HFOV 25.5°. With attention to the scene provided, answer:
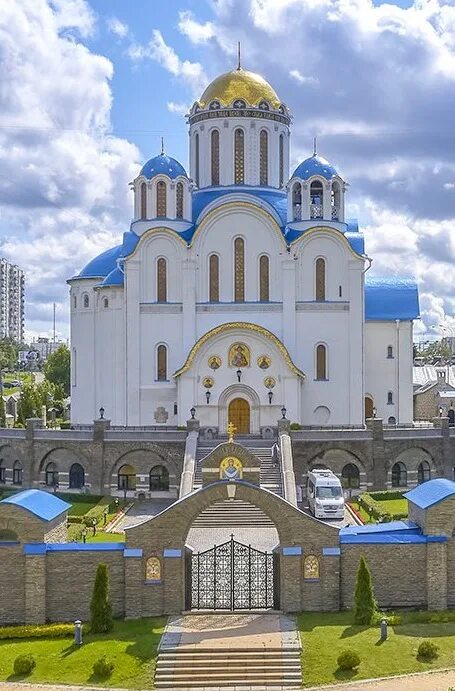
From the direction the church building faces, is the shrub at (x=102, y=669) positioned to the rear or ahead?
ahead

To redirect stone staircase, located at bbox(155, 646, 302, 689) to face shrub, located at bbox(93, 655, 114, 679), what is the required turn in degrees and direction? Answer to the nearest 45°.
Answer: approximately 90° to its right

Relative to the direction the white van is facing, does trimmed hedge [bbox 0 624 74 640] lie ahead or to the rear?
ahead

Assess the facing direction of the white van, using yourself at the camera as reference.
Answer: facing the viewer

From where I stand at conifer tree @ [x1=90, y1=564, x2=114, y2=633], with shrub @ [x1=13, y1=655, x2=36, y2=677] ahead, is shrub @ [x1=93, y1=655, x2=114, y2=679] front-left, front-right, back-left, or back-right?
front-left

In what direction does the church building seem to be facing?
toward the camera

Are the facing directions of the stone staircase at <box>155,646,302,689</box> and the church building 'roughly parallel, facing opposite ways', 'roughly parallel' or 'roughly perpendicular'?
roughly parallel

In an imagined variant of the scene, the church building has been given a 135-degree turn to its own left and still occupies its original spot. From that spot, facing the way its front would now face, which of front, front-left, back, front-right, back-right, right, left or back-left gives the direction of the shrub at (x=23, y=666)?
back-right

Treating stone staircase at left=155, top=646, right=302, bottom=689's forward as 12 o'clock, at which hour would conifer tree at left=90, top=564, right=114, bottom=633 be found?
The conifer tree is roughly at 4 o'clock from the stone staircase.

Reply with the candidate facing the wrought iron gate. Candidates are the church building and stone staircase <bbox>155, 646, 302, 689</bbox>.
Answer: the church building

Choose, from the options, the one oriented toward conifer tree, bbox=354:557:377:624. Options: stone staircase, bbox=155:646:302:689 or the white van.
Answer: the white van

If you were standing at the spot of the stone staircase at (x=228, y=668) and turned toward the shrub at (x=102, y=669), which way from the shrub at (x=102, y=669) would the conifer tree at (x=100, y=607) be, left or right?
right

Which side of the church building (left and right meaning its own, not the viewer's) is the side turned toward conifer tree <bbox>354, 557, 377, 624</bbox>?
front

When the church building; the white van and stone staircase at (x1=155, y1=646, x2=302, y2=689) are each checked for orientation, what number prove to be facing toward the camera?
3

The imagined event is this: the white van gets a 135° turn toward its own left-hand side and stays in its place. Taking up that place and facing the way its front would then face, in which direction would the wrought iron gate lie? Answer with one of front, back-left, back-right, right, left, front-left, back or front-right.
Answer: back-right

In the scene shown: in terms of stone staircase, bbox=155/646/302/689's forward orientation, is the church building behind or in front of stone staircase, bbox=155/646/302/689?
behind

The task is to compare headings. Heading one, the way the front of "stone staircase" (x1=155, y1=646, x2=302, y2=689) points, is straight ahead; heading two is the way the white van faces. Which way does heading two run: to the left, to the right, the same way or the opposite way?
the same way

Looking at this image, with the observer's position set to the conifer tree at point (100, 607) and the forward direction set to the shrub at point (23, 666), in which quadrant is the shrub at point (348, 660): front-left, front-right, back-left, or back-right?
back-left

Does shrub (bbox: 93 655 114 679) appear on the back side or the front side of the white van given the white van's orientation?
on the front side

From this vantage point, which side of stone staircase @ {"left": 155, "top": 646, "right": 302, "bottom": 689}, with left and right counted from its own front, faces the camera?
front
